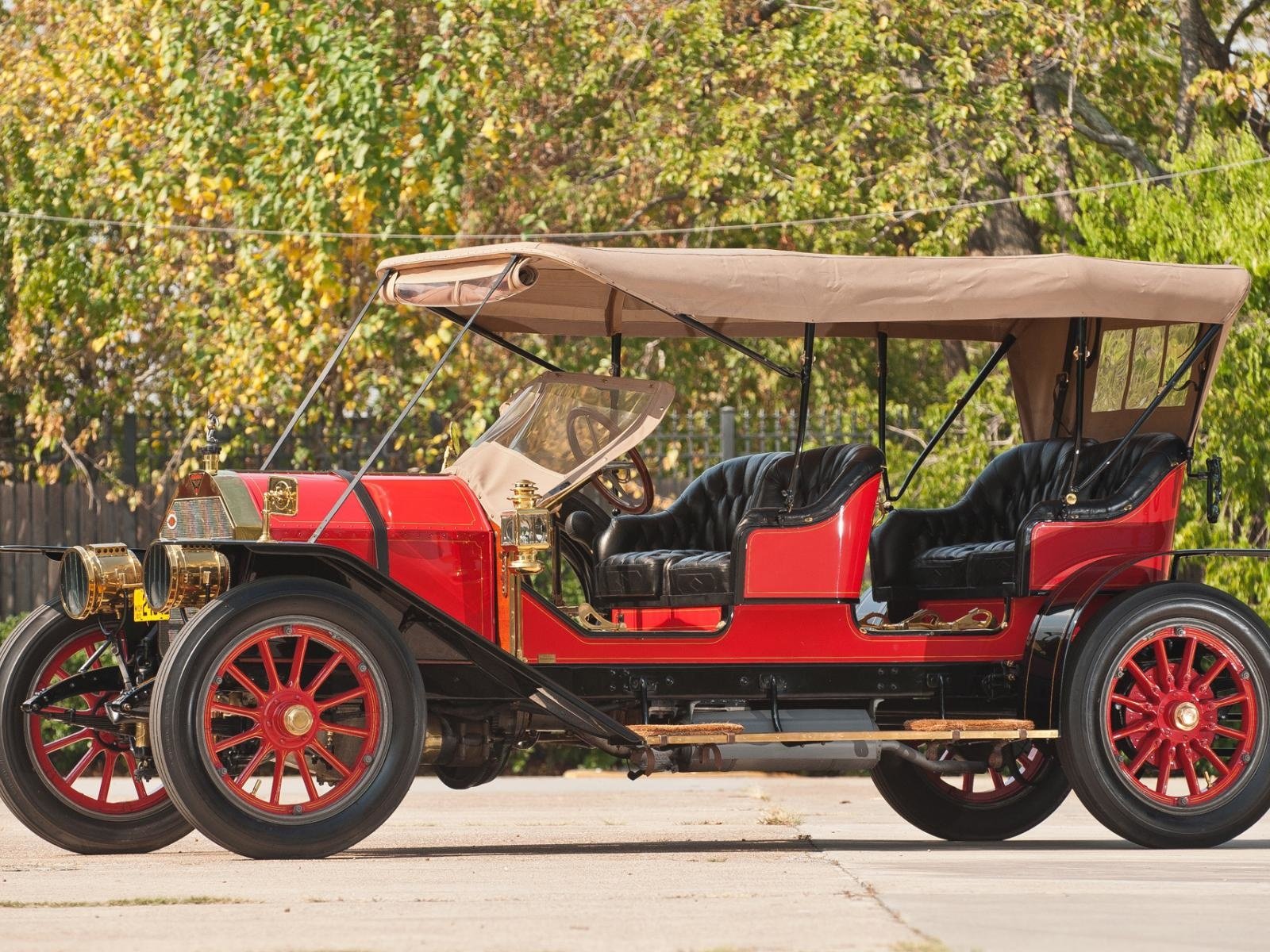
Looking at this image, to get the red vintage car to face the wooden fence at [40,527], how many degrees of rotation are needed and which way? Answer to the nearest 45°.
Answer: approximately 90° to its right

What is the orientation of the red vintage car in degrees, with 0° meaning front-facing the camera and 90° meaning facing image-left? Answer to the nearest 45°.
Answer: approximately 45°

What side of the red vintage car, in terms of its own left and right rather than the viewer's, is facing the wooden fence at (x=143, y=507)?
right

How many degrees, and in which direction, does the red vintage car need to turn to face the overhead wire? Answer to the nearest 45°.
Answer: approximately 135° to its right
